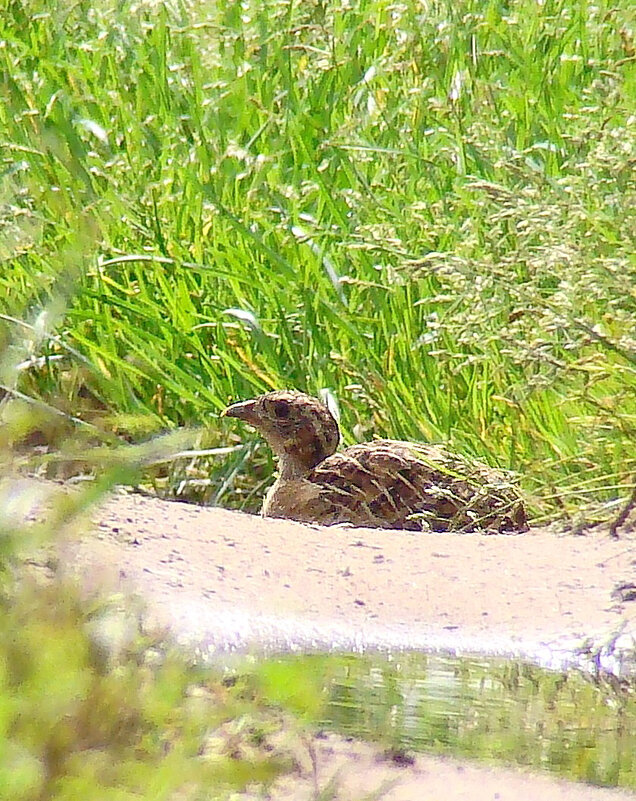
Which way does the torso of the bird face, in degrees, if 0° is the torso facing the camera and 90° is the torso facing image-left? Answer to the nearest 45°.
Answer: approximately 90°
